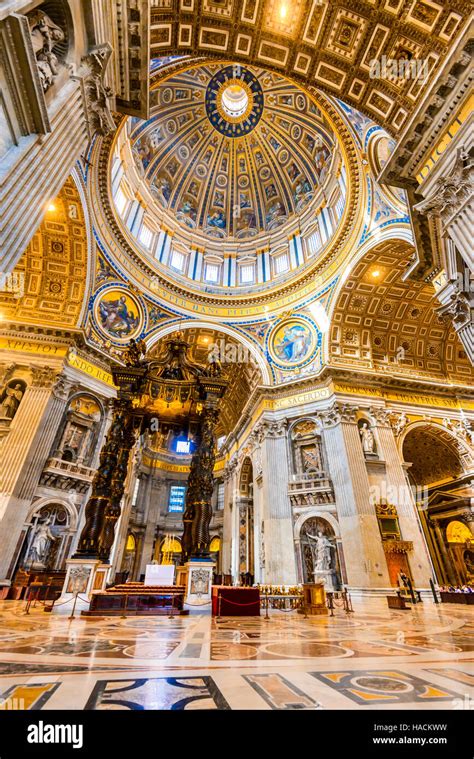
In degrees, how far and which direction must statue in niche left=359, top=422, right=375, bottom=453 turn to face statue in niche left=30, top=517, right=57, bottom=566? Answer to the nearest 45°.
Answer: approximately 45° to its right

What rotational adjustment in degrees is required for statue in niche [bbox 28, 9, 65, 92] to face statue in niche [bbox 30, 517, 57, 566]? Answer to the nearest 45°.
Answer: approximately 90° to its left

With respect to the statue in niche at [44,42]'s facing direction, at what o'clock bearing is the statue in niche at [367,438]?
the statue in niche at [367,438] is roughly at 11 o'clock from the statue in niche at [44,42].

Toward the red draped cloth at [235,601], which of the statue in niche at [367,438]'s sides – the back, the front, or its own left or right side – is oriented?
front

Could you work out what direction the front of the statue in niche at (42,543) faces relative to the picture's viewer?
facing the viewer and to the right of the viewer

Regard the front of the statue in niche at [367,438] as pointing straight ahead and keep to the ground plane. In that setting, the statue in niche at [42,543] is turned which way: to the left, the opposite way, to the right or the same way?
to the left

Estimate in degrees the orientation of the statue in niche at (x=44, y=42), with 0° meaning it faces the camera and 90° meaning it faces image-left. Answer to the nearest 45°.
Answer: approximately 315°

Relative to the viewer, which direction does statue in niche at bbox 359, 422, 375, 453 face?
toward the camera
